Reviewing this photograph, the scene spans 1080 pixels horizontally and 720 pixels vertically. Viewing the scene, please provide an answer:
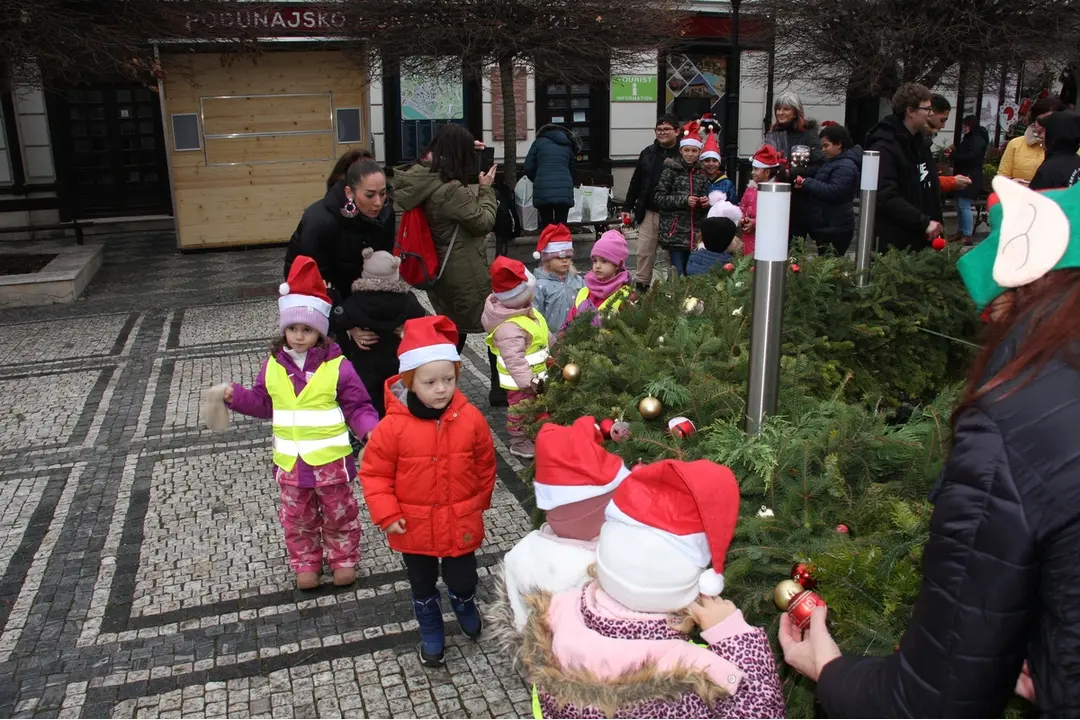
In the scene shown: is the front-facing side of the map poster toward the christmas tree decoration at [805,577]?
yes

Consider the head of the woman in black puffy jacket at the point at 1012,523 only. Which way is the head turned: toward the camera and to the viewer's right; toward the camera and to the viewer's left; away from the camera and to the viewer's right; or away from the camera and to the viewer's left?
away from the camera and to the viewer's left

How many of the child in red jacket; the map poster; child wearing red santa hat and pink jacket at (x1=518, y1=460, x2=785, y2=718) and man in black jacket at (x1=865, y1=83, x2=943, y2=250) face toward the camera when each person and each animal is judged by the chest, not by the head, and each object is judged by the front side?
2

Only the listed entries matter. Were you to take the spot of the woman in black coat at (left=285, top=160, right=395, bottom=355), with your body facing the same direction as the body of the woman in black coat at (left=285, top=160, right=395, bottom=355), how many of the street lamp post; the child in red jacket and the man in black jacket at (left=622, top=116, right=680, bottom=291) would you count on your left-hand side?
2

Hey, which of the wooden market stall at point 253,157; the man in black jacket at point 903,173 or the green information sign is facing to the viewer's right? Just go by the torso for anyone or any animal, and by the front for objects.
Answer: the man in black jacket

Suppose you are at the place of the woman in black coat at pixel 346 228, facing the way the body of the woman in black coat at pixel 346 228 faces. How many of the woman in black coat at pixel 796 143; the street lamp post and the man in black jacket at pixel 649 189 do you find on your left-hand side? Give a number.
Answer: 3

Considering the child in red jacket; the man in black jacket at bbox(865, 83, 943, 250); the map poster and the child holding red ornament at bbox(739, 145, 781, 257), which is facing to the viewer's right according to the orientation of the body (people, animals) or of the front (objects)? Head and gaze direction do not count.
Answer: the man in black jacket

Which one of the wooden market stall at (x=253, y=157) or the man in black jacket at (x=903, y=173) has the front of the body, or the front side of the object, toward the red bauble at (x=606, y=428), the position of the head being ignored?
the wooden market stall
